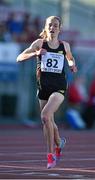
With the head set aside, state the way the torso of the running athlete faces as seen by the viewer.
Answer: toward the camera

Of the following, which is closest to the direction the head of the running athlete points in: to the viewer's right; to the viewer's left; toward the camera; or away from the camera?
toward the camera
